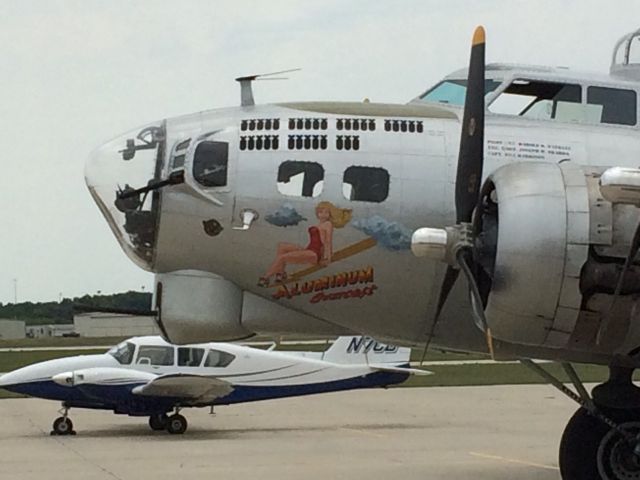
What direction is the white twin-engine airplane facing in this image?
to the viewer's left
